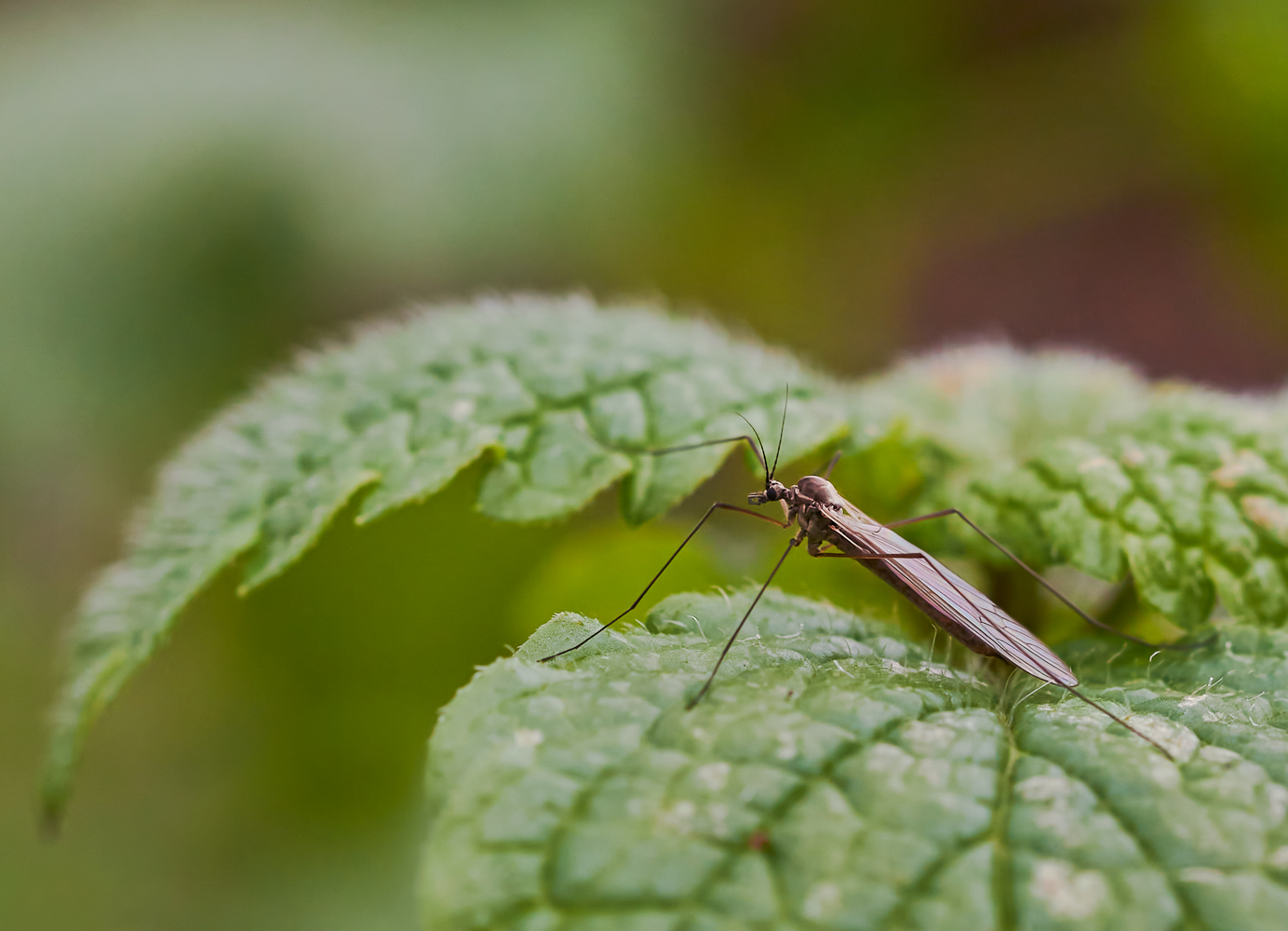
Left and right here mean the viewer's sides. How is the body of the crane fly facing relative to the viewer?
facing to the left of the viewer

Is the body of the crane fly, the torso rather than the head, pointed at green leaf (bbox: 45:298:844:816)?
yes

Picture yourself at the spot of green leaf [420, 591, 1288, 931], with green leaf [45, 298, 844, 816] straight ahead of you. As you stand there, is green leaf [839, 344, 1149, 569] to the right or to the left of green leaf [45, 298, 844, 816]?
right

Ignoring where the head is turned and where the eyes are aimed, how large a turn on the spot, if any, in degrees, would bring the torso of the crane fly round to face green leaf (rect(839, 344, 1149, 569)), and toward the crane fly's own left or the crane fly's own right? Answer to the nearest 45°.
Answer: approximately 90° to the crane fly's own right
